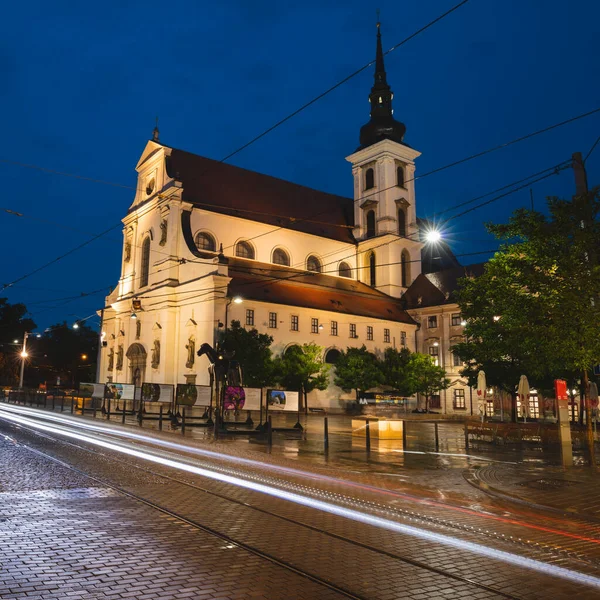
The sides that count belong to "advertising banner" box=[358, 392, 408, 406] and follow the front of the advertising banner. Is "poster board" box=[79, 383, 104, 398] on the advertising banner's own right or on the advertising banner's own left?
on the advertising banner's own right

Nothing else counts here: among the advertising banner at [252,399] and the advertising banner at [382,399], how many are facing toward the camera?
2

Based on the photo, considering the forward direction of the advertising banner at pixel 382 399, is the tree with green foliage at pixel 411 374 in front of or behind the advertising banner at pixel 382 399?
behind

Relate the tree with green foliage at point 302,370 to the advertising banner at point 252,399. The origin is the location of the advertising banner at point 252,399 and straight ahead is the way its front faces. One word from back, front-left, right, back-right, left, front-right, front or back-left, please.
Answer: back

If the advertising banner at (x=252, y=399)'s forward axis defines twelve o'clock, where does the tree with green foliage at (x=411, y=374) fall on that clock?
The tree with green foliage is roughly at 7 o'clock from the advertising banner.

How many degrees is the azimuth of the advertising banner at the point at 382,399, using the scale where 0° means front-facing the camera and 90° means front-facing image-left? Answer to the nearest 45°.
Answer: approximately 0°

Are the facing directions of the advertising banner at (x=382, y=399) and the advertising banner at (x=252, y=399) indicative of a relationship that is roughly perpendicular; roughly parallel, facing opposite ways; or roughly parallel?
roughly parallel

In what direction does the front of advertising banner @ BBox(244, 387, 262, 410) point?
toward the camera

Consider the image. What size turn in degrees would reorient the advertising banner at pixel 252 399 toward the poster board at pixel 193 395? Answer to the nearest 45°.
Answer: approximately 135° to its right

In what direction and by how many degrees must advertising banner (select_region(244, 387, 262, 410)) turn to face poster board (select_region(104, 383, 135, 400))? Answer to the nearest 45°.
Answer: approximately 135° to its right
